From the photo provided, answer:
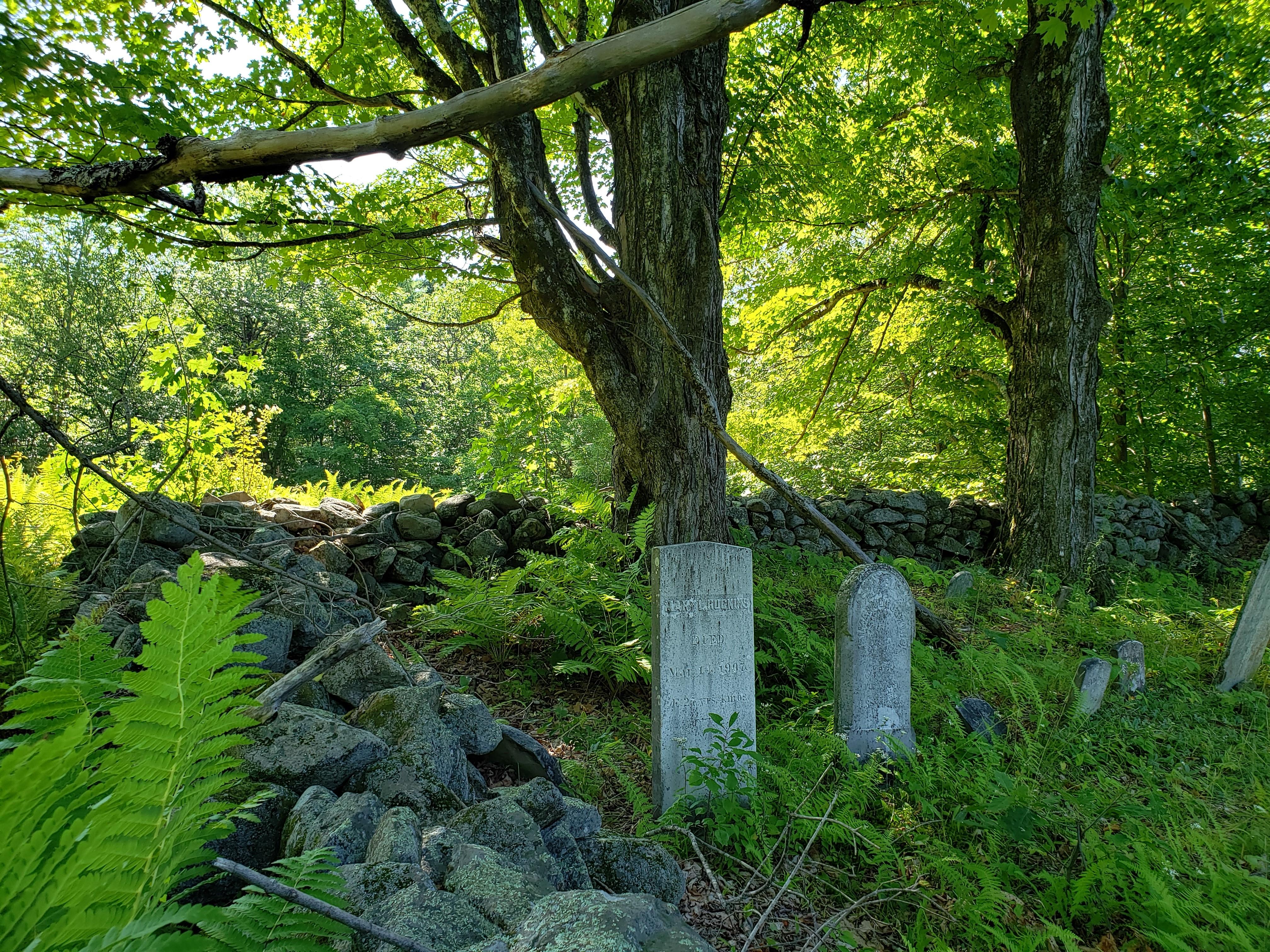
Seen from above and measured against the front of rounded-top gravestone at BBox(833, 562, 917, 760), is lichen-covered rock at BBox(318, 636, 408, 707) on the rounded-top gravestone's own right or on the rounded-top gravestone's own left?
on the rounded-top gravestone's own right

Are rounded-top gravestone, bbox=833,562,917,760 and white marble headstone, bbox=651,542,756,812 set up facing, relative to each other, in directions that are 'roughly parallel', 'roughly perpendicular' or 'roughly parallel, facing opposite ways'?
roughly parallel

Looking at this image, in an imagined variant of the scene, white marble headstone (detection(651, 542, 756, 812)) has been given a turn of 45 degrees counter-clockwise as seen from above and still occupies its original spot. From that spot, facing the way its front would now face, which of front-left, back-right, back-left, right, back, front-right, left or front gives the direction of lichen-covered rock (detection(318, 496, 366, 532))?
back-left

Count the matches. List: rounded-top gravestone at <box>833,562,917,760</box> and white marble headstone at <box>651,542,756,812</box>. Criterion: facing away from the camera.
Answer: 0

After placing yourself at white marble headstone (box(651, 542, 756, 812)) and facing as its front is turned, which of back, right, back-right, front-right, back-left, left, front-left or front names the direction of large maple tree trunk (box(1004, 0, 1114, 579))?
left

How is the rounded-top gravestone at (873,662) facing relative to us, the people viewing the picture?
facing the viewer and to the right of the viewer

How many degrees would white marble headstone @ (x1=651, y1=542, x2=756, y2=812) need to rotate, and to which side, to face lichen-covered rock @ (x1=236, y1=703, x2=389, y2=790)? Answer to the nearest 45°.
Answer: approximately 90° to its right

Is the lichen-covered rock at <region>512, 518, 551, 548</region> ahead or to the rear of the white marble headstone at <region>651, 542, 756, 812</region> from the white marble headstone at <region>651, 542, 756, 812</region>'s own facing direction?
to the rear

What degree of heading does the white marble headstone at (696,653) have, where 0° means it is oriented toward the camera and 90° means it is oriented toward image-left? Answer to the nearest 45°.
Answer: approximately 315°

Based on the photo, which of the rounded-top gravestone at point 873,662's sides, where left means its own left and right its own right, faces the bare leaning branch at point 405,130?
right

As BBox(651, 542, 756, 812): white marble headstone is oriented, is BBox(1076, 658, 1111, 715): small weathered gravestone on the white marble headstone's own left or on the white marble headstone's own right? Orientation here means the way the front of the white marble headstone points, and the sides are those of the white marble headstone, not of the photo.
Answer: on the white marble headstone's own left

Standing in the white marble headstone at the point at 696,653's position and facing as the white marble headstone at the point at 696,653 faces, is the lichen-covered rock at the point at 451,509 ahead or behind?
behind

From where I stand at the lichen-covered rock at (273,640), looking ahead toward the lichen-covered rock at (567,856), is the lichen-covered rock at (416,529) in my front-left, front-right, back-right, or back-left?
back-left

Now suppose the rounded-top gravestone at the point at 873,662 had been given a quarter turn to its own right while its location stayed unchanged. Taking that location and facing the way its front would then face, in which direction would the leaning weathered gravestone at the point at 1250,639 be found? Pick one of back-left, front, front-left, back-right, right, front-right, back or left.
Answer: back
